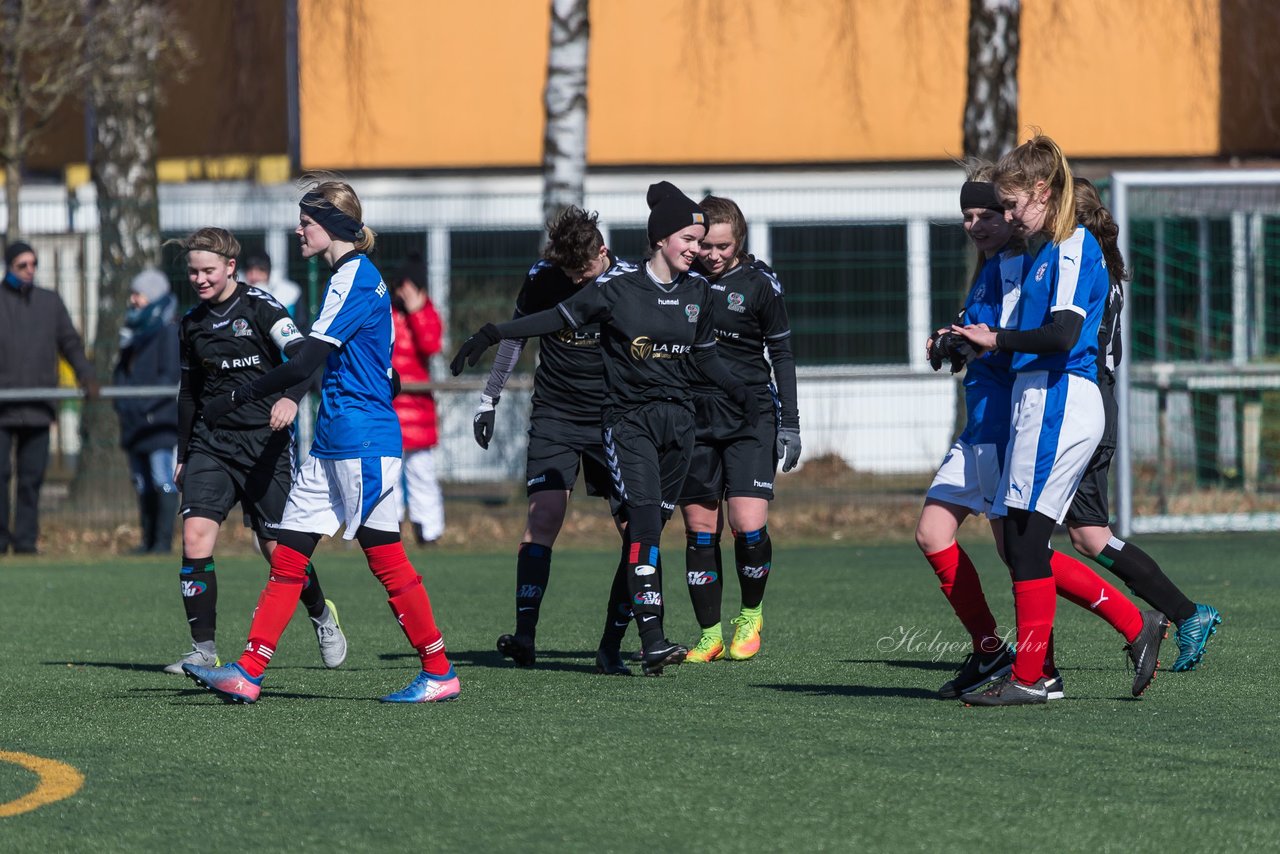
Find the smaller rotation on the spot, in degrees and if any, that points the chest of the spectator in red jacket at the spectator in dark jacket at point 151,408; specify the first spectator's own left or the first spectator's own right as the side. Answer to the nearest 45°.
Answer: approximately 45° to the first spectator's own right

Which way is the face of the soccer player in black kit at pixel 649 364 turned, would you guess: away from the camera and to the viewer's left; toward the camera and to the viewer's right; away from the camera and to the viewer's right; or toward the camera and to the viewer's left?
toward the camera and to the viewer's right

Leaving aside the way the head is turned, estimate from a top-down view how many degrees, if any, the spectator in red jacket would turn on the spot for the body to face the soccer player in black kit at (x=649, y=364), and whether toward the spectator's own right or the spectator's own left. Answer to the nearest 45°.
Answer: approximately 45° to the spectator's own left

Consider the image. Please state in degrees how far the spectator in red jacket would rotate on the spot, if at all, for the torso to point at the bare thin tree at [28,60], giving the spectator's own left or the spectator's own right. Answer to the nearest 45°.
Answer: approximately 90° to the spectator's own right

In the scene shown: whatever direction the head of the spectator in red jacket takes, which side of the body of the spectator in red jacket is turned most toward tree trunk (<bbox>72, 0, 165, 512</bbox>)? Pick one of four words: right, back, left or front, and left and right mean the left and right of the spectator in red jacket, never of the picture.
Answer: right

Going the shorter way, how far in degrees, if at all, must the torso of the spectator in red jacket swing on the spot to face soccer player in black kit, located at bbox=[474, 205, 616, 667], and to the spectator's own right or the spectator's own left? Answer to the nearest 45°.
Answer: approximately 45° to the spectator's own left

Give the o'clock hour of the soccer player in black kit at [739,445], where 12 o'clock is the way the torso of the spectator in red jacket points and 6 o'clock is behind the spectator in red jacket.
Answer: The soccer player in black kit is roughly at 10 o'clock from the spectator in red jacket.

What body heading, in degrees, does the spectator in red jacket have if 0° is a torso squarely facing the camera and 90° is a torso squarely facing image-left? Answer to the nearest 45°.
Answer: approximately 45°

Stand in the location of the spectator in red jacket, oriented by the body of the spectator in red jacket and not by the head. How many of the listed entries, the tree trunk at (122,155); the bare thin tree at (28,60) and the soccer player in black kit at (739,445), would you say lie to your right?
2

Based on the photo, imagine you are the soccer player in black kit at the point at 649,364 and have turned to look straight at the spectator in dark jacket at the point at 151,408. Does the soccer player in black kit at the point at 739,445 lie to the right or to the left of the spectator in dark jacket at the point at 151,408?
right

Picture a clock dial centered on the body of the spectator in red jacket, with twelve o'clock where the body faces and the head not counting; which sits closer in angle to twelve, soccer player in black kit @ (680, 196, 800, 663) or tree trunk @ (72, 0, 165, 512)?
the soccer player in black kit

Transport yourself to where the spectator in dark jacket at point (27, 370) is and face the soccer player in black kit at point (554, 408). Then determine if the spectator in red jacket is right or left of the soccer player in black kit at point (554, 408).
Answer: left
